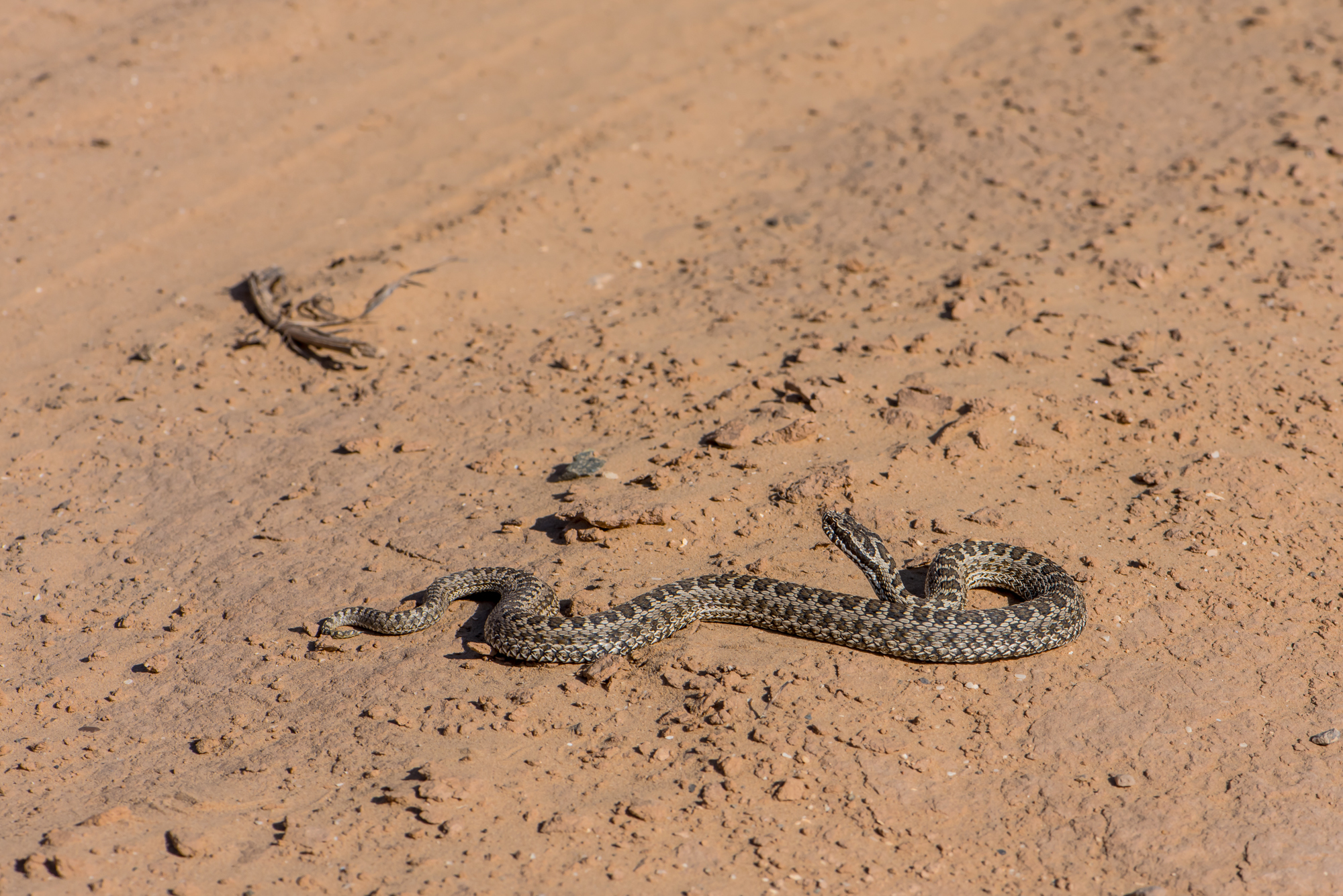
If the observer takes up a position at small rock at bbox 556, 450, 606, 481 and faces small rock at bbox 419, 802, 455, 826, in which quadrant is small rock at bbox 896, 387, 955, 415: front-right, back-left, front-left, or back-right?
back-left

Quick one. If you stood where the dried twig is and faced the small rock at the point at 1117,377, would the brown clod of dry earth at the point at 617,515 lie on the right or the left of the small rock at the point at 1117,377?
right
